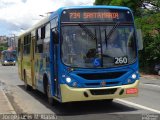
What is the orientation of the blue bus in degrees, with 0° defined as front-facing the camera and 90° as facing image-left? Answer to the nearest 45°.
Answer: approximately 315°
